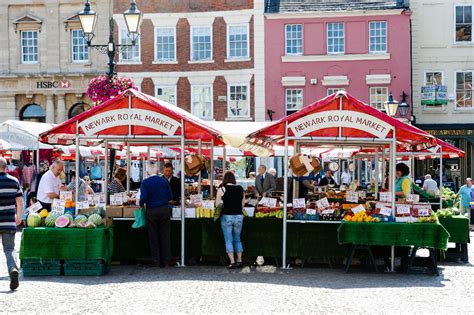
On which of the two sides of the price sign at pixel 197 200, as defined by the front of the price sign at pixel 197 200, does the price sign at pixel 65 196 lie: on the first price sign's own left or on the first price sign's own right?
on the first price sign's own right

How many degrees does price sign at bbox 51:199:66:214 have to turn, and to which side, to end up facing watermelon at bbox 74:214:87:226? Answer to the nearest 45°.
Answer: approximately 45° to its left

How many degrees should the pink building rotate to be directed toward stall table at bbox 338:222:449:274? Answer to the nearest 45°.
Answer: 0° — it already faces it

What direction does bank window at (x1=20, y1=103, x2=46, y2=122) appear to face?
toward the camera

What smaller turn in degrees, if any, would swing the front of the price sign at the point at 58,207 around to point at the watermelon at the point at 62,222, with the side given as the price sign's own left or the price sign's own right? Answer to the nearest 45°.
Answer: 0° — it already faces it

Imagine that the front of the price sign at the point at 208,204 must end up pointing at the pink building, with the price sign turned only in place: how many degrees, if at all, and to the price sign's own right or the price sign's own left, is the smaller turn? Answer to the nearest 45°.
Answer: approximately 180°

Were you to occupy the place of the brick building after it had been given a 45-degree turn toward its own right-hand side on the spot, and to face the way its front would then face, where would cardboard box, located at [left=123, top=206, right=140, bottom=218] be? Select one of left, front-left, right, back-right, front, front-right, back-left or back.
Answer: front-left

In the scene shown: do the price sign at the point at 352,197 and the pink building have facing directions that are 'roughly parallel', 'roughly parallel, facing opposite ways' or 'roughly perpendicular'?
roughly parallel

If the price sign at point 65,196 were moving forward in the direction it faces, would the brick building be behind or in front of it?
behind

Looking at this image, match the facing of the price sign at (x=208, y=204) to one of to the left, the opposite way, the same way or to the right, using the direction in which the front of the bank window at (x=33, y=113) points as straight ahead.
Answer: the same way

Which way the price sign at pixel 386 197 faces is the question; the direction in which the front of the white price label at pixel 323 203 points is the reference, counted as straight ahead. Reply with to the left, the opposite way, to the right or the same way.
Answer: the same way

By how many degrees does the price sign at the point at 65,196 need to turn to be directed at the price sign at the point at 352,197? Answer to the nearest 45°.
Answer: approximately 90° to its left

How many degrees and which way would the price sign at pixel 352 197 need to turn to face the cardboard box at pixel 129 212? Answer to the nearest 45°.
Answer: approximately 90° to its right

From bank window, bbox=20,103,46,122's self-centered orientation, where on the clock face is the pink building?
The pink building is roughly at 10 o'clock from the bank window.

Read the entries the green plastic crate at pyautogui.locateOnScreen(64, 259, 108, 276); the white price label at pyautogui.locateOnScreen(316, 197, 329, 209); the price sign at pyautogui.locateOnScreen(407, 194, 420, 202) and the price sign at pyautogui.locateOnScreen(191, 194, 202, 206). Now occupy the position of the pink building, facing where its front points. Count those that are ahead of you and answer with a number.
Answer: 4

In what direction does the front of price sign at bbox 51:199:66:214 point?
toward the camera

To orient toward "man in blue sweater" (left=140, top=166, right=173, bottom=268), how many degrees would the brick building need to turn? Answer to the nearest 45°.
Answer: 0° — it already faces them

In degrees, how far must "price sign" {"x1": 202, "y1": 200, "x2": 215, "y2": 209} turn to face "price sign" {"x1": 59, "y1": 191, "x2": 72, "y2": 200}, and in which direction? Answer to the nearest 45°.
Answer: approximately 90° to its right
